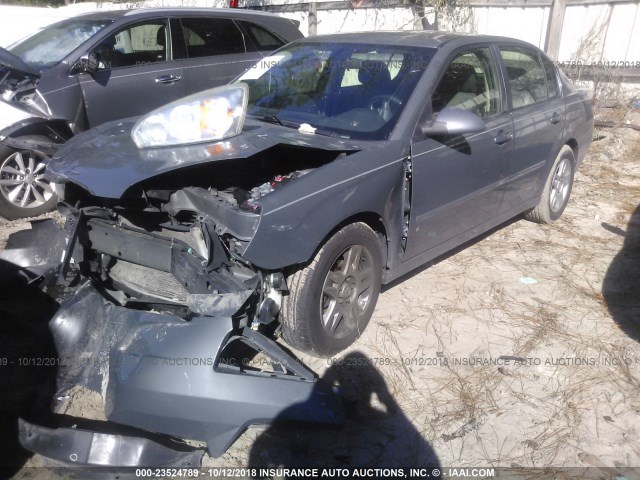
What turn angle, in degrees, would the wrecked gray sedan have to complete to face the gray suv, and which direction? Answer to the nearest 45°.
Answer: approximately 90° to its right

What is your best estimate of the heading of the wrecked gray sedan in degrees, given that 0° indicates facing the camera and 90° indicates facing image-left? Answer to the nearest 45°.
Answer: approximately 45°
